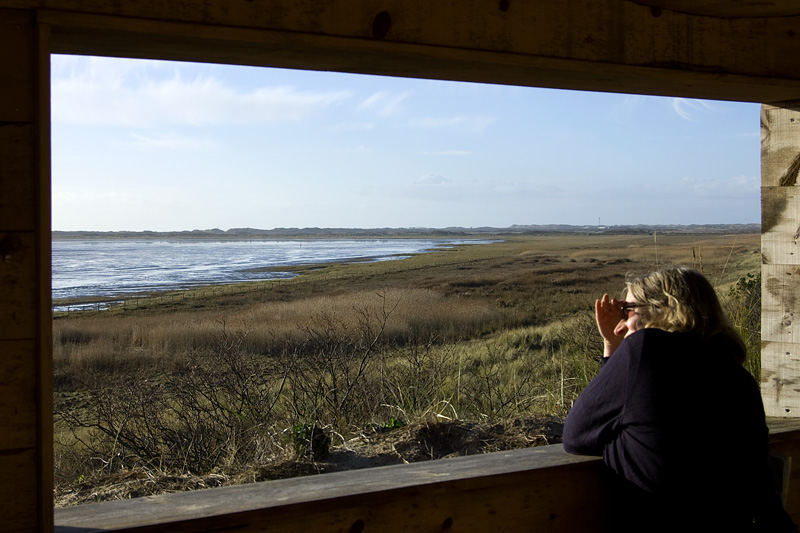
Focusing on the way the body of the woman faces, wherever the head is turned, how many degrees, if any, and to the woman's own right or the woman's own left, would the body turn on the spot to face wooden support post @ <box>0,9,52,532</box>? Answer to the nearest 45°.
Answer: approximately 90° to the woman's own left

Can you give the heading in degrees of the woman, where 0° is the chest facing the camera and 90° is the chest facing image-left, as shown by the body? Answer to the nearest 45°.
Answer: approximately 135°

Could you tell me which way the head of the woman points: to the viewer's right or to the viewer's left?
to the viewer's left
